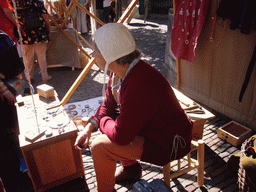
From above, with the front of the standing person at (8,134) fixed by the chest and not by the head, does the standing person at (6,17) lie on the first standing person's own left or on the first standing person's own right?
on the first standing person's own left

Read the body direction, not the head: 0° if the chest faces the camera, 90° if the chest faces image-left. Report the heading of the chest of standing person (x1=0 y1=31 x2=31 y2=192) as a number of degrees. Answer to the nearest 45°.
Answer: approximately 270°

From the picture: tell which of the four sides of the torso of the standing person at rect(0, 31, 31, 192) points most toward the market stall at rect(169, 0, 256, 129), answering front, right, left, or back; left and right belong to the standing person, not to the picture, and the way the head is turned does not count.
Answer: front

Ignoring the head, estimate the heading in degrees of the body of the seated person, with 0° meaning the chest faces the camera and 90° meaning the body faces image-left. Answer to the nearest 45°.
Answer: approximately 90°

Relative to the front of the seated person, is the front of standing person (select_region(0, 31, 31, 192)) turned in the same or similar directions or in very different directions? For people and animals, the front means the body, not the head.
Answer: very different directions

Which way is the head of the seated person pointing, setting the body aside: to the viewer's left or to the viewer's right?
to the viewer's left

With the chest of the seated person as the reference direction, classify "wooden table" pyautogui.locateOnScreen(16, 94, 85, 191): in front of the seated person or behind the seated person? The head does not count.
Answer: in front

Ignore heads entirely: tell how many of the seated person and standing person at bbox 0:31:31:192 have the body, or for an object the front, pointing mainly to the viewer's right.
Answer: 1
